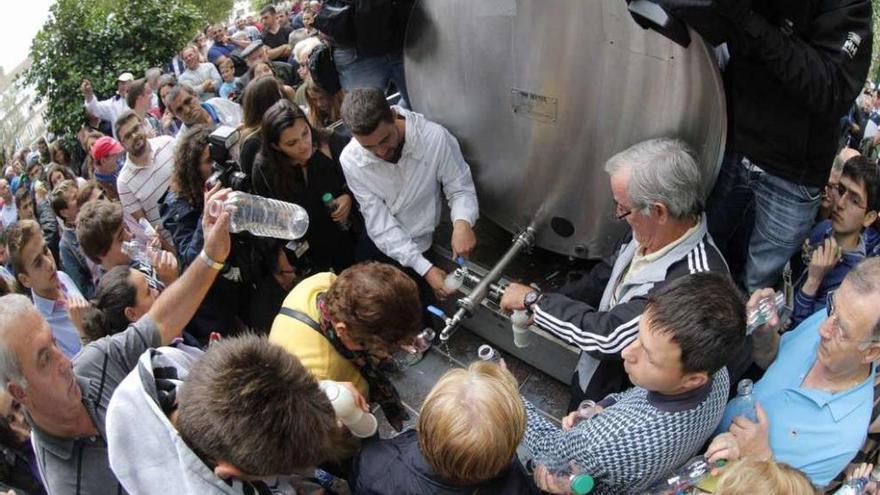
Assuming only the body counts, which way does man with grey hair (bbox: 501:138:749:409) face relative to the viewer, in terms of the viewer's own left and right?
facing to the left of the viewer

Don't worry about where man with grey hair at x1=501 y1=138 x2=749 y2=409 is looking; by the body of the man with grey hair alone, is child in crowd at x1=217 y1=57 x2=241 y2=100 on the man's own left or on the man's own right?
on the man's own right

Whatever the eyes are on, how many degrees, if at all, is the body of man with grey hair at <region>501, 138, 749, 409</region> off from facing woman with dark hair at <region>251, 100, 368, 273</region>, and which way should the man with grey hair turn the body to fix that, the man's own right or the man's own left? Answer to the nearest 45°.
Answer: approximately 45° to the man's own right

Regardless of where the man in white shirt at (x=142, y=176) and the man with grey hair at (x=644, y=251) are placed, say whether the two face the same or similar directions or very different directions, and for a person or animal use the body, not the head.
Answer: very different directions

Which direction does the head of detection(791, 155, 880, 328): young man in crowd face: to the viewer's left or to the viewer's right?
to the viewer's left
